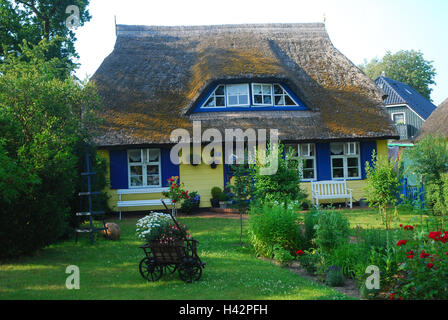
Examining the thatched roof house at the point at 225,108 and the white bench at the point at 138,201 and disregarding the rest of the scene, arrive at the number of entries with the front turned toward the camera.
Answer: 2

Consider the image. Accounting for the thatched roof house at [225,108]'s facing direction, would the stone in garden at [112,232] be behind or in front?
in front

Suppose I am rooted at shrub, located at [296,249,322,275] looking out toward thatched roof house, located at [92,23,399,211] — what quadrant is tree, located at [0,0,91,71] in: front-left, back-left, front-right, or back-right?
front-left

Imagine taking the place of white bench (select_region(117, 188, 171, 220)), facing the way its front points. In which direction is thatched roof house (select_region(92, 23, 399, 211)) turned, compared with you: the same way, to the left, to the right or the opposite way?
the same way

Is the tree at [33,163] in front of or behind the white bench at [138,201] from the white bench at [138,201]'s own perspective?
in front

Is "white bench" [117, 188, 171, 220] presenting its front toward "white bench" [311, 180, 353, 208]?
no

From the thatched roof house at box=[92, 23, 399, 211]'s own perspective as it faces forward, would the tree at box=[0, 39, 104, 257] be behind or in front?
in front

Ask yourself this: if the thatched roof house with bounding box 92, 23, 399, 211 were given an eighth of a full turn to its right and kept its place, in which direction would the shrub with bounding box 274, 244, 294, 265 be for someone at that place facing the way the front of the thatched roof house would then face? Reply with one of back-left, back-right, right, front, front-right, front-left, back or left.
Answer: front-left

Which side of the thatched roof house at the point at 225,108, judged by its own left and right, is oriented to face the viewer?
front

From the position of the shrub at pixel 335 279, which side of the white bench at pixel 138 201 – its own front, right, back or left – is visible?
front

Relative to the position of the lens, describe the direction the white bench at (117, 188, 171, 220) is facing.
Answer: facing the viewer

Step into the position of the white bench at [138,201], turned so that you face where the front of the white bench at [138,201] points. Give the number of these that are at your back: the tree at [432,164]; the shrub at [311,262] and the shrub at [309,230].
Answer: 0
